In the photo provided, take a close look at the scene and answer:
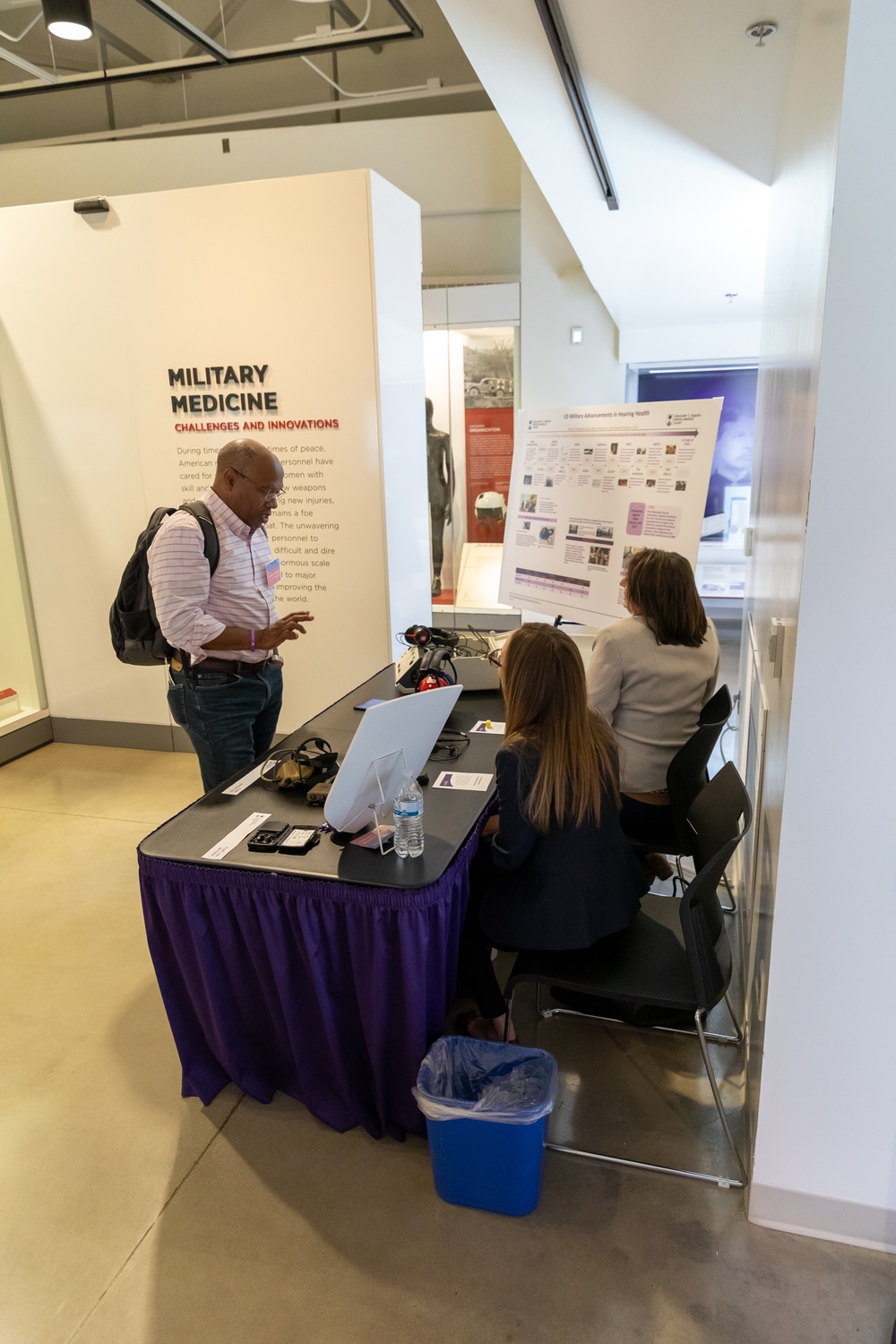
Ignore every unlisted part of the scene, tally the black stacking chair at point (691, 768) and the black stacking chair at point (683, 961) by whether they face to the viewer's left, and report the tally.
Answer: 2

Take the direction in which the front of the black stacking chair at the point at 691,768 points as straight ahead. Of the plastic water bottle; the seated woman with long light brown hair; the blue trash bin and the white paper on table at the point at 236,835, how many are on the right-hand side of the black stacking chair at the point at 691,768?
0

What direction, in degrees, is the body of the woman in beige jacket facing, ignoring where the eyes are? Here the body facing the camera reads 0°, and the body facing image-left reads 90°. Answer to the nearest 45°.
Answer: approximately 135°

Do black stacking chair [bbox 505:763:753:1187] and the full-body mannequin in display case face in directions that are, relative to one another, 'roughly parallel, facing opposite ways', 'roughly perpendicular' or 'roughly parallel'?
roughly perpendicular

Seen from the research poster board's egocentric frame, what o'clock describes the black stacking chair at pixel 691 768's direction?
The black stacking chair is roughly at 10 o'clock from the research poster board.

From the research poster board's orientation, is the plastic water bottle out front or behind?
out front

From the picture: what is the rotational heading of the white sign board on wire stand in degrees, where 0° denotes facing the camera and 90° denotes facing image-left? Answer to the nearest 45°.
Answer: approximately 135°

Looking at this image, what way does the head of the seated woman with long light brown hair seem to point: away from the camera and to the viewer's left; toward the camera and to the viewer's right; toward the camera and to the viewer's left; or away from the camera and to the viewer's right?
away from the camera and to the viewer's left

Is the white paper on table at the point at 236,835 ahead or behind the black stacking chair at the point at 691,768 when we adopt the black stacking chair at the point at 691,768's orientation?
ahead

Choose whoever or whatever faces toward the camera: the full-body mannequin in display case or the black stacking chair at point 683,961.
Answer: the full-body mannequin in display case

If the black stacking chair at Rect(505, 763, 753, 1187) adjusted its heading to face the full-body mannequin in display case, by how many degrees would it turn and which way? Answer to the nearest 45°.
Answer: approximately 90° to its right

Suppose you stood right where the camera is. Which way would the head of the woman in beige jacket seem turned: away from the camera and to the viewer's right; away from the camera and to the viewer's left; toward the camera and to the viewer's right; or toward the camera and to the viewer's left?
away from the camera and to the viewer's left

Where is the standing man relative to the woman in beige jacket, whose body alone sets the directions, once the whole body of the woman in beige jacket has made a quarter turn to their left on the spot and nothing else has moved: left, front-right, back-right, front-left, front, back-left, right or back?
front-right

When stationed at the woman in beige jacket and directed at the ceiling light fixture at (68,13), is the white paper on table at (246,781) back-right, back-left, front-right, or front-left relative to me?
front-left

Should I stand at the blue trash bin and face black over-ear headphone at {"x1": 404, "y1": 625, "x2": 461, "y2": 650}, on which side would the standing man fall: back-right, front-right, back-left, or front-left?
front-left

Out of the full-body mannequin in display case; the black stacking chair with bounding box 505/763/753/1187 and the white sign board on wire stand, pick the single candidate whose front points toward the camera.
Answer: the full-body mannequin in display case

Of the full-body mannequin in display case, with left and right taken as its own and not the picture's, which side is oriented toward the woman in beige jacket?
front

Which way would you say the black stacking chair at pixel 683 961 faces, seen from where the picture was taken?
facing to the left of the viewer

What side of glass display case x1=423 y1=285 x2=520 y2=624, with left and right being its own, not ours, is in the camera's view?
front

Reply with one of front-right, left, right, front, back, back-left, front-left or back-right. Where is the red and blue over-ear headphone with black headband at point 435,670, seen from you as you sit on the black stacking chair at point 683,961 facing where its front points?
front-right
